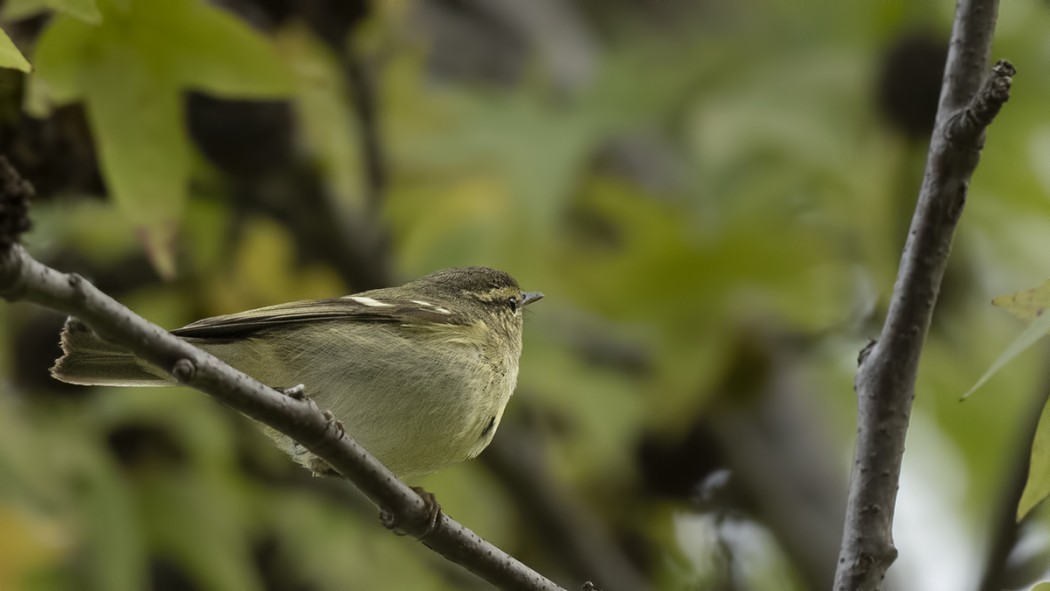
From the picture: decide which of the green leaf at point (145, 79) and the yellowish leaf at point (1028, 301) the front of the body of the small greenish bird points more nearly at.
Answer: the yellowish leaf

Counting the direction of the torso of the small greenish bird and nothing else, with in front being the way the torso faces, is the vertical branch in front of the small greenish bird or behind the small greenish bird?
in front

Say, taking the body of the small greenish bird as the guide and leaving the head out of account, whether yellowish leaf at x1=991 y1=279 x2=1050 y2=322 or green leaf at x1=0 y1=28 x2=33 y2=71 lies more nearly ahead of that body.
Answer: the yellowish leaf

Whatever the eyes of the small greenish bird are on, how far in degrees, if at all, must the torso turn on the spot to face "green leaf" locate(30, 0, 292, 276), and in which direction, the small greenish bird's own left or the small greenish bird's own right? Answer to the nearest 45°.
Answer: approximately 180°

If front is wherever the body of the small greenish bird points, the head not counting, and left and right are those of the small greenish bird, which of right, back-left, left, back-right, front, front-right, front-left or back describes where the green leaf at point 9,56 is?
back-right

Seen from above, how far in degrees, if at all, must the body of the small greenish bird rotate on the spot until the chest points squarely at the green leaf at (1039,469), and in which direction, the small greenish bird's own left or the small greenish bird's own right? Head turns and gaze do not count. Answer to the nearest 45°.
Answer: approximately 45° to the small greenish bird's own right

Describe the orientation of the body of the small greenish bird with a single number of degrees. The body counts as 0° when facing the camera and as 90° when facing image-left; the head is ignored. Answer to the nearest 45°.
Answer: approximately 270°
